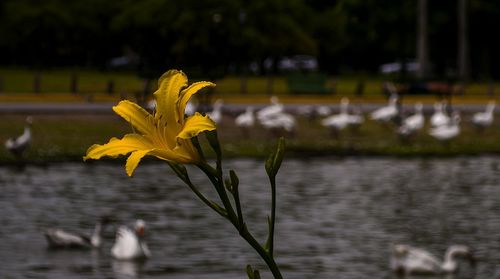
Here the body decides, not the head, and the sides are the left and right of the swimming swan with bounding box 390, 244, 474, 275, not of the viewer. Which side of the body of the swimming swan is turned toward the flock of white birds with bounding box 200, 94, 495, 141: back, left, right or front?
left

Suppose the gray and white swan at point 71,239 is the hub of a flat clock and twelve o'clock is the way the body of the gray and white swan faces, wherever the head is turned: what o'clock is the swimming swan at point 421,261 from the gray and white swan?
The swimming swan is roughly at 1 o'clock from the gray and white swan.

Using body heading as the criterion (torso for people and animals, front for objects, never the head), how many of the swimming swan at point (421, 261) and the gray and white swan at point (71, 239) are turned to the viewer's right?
2

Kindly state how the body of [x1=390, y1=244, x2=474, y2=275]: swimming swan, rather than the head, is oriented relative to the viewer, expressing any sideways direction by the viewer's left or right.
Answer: facing to the right of the viewer

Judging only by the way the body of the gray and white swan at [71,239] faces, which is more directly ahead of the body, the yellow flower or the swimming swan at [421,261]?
the swimming swan

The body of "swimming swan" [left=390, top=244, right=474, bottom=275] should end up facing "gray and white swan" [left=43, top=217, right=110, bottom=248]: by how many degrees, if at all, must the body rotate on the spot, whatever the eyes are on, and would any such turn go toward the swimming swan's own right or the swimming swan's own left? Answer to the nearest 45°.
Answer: approximately 180°

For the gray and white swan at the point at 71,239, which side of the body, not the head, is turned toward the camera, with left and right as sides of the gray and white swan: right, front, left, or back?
right

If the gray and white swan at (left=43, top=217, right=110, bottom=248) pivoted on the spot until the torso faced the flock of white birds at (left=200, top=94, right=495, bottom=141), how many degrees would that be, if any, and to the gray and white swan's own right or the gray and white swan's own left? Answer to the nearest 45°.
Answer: approximately 45° to the gray and white swan's own left
